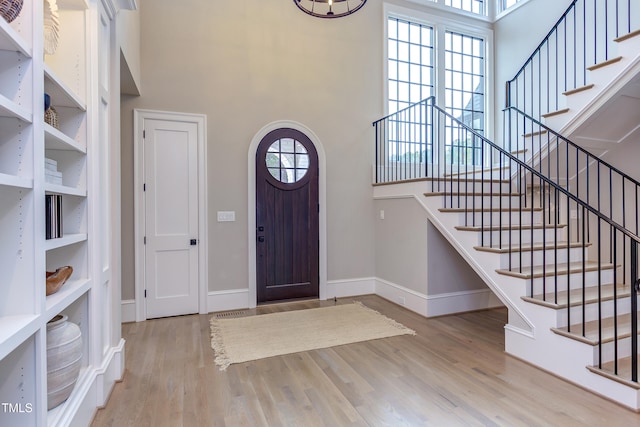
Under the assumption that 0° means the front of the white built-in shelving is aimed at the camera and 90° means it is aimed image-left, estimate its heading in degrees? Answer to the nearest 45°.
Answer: approximately 315°

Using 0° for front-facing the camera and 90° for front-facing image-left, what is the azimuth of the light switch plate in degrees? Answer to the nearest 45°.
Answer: approximately 0°

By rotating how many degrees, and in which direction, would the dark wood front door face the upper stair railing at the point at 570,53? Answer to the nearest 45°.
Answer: approximately 90° to its left

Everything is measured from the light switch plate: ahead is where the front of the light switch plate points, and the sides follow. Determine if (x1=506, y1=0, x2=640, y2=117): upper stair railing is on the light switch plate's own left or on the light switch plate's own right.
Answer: on the light switch plate's own left

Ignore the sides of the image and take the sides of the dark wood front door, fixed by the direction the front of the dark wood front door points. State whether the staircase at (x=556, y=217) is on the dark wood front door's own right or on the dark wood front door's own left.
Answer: on the dark wood front door's own left

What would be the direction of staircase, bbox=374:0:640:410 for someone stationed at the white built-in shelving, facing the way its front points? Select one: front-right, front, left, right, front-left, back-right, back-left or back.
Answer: front-left

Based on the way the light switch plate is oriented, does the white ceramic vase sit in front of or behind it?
in front

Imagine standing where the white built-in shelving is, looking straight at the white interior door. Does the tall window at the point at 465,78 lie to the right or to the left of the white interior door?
right

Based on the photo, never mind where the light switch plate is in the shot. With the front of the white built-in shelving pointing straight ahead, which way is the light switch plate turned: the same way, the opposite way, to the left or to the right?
to the right

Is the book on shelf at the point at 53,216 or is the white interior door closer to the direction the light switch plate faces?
the book on shelf

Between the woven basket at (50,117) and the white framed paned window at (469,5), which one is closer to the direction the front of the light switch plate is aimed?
the woven basket

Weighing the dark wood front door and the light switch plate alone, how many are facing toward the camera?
2

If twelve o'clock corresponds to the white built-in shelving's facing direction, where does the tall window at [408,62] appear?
The tall window is roughly at 10 o'clock from the white built-in shelving.
